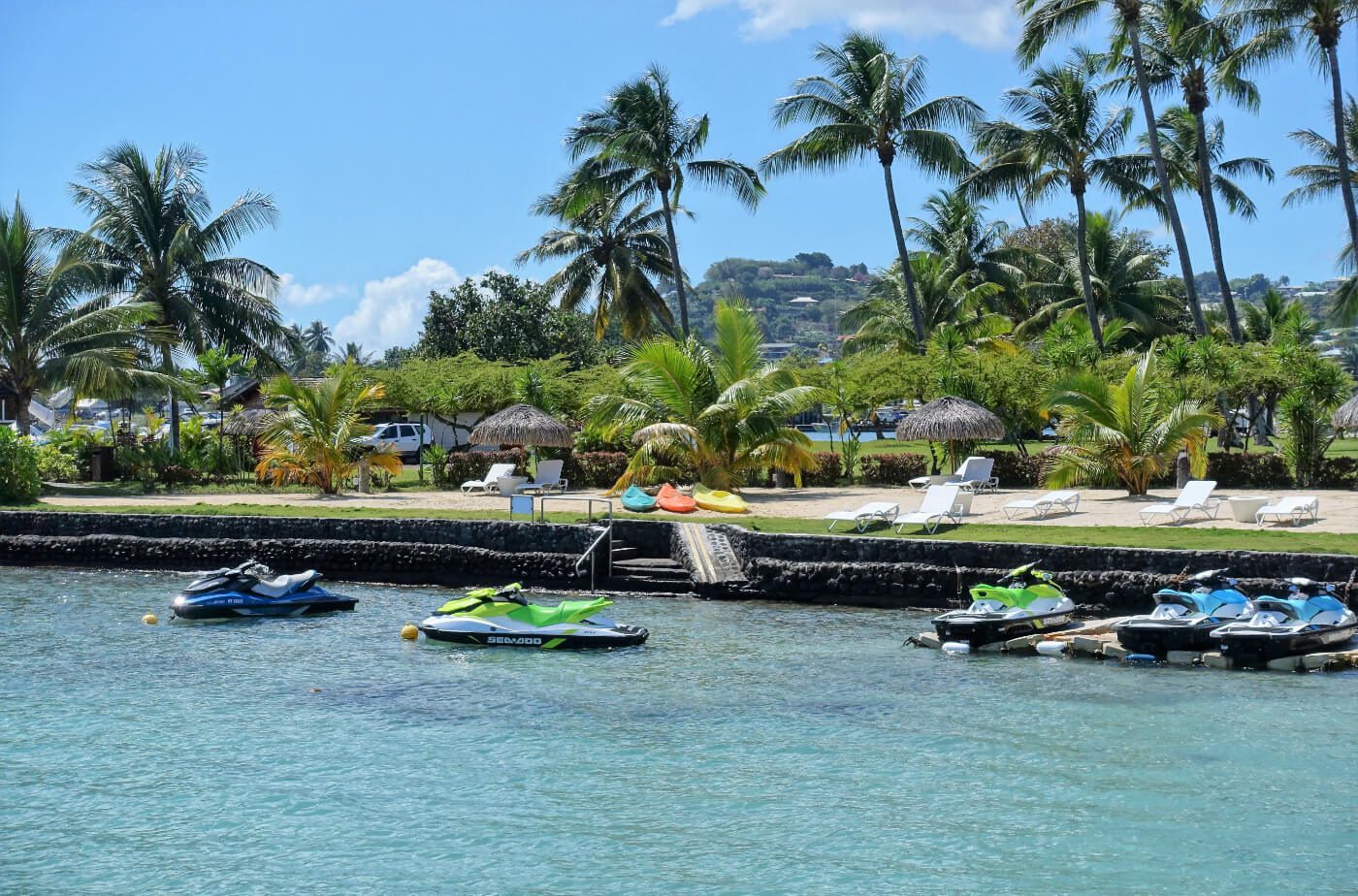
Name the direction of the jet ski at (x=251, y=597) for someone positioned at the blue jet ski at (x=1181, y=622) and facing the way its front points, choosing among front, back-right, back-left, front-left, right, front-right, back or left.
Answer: back-left

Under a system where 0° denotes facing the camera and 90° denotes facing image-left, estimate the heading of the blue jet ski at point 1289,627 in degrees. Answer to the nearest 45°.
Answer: approximately 225°

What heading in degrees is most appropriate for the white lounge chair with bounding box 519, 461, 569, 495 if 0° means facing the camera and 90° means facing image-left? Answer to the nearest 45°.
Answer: approximately 45°

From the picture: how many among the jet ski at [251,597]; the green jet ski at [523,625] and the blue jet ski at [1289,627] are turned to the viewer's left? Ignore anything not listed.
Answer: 2

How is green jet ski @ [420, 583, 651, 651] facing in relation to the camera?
to the viewer's left

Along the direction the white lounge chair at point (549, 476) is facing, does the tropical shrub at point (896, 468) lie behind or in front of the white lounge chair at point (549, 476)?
behind

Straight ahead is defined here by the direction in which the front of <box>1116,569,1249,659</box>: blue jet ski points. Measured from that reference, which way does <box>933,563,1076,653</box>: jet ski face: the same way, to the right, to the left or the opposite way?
the same way

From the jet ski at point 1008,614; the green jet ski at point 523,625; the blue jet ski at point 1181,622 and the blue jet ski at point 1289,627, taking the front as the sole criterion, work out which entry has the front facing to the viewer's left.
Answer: the green jet ski

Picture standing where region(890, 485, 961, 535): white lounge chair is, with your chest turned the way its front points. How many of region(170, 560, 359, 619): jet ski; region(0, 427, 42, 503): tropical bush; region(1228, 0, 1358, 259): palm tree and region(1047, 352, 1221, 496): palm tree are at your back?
2

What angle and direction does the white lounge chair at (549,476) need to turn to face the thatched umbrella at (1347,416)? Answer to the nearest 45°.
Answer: approximately 135° to its left

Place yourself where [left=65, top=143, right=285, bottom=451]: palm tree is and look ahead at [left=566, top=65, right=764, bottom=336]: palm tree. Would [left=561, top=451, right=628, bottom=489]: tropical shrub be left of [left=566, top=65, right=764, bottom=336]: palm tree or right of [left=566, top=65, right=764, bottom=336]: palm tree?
right

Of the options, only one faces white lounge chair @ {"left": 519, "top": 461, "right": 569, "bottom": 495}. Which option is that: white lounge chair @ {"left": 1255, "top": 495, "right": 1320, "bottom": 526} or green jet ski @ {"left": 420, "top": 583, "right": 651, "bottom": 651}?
white lounge chair @ {"left": 1255, "top": 495, "right": 1320, "bottom": 526}

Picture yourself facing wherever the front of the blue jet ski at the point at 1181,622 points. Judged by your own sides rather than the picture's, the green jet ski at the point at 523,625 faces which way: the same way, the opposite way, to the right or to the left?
the opposite way

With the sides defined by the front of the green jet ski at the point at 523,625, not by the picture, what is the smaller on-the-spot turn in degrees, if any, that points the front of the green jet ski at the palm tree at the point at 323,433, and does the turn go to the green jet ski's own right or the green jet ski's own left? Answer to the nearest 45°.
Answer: approximately 90° to the green jet ski's own right

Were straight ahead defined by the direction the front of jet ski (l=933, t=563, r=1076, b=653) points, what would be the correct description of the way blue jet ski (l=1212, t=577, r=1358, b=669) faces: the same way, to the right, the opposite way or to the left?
the same way

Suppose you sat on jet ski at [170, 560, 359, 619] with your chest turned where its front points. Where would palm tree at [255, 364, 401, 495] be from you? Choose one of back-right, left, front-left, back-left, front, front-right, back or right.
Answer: right

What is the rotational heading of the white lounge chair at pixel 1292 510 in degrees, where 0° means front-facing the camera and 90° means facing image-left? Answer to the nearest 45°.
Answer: approximately 90°
